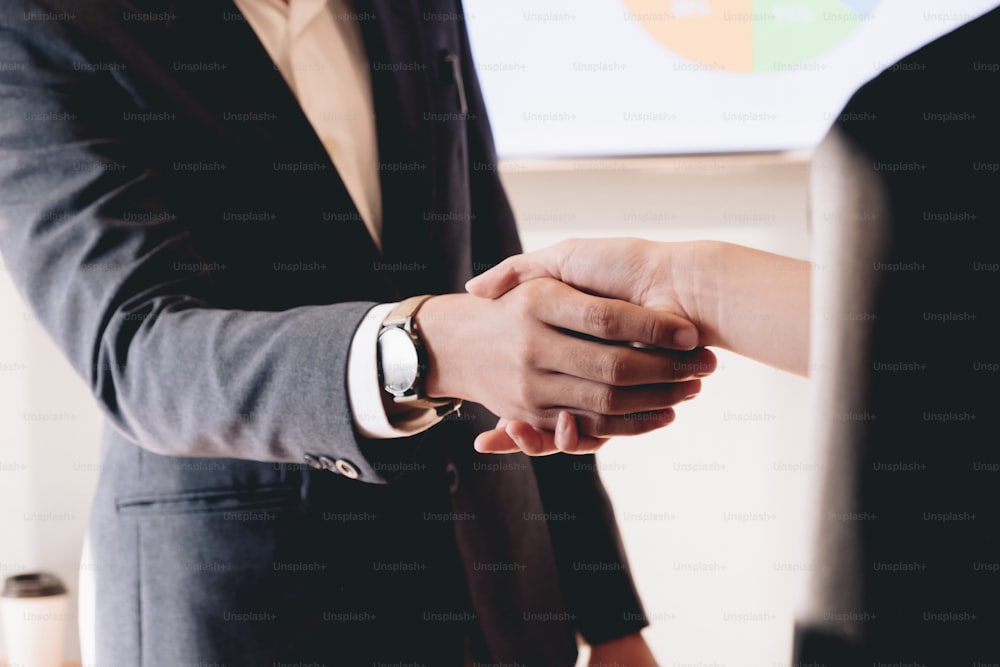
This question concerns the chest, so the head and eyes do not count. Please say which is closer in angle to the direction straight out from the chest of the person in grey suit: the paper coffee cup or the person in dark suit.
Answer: the person in dark suit

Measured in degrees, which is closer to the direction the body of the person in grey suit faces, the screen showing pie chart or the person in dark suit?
the person in dark suit

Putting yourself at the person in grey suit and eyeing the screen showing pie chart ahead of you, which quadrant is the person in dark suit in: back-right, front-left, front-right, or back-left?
back-right

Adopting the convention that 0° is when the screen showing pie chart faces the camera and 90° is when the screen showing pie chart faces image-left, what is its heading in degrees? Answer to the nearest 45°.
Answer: approximately 0°

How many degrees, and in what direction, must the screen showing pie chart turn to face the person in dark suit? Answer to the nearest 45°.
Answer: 0° — it already faces them

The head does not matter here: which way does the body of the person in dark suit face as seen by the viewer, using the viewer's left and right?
facing away from the viewer and to the left of the viewer

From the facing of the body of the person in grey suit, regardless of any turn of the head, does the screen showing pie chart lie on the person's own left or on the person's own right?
on the person's own left

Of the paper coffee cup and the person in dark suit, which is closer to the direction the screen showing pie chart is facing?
the person in dark suit

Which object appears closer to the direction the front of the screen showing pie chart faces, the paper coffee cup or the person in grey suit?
the person in grey suit

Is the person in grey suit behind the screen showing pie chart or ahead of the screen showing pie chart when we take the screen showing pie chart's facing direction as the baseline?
ahead

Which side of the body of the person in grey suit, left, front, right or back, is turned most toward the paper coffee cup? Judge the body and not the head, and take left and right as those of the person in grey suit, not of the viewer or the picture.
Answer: back

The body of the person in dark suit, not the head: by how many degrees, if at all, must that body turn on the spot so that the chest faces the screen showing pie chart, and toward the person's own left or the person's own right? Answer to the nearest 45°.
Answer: approximately 45° to the person's own right

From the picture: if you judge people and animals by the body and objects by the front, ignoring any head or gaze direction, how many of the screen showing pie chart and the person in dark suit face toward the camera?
1

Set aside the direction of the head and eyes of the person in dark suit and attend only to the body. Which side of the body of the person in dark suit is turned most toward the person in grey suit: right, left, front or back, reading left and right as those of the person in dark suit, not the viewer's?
front

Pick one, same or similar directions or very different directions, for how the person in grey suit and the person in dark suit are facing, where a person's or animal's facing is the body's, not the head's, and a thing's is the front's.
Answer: very different directions
